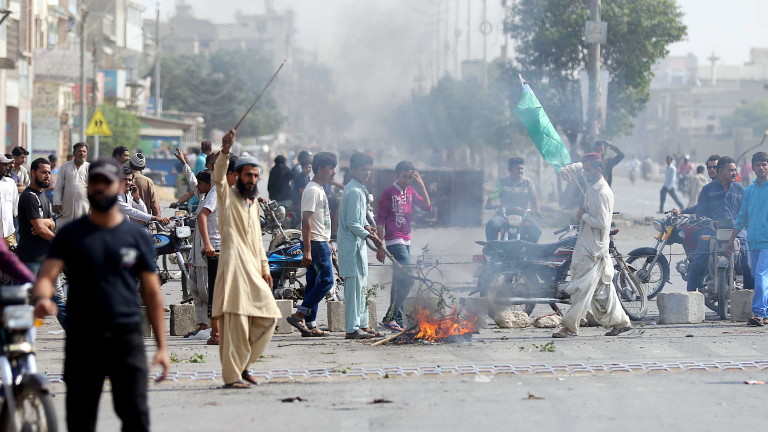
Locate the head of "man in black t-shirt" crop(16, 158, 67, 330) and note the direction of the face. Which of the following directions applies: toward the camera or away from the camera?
toward the camera

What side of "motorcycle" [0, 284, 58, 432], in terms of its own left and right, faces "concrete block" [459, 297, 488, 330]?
left

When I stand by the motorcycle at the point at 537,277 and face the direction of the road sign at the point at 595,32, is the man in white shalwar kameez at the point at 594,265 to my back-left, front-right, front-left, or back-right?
back-right

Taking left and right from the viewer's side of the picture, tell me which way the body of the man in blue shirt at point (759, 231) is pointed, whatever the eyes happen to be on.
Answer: facing the viewer and to the left of the viewer

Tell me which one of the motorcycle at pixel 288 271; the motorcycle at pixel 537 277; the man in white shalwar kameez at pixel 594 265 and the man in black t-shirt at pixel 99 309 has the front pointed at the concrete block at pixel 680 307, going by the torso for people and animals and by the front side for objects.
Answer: the motorcycle at pixel 537 277

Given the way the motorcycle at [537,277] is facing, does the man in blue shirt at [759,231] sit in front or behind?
in front

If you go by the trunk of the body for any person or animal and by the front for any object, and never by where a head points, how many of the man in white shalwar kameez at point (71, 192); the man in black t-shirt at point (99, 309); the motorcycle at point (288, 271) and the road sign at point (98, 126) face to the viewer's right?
0

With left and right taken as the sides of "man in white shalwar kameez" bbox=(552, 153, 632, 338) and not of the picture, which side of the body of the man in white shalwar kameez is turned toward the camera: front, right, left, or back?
left

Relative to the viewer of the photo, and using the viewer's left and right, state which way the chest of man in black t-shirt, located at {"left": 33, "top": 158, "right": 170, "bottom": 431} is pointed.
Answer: facing the viewer
